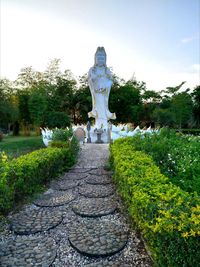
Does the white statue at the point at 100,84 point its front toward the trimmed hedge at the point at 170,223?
yes

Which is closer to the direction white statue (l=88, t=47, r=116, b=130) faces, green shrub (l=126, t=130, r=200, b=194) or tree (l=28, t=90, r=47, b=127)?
the green shrub

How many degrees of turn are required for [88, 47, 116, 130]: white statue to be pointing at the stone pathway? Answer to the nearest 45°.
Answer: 0° — it already faces it

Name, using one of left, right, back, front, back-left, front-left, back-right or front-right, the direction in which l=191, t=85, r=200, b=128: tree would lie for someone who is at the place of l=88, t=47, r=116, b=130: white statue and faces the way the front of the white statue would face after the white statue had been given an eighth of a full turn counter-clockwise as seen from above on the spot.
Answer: left

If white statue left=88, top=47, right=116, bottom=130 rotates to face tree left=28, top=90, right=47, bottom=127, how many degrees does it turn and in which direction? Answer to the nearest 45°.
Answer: approximately 135° to its right

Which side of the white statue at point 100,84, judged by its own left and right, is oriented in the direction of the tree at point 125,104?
back

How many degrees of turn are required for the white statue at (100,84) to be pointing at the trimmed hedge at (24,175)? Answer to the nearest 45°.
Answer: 0° — it already faces it

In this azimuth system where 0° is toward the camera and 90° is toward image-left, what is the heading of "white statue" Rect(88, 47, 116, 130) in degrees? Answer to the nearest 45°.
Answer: approximately 0°

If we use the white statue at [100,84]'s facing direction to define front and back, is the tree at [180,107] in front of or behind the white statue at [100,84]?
behind

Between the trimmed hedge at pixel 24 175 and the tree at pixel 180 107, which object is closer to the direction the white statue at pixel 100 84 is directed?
the trimmed hedge
